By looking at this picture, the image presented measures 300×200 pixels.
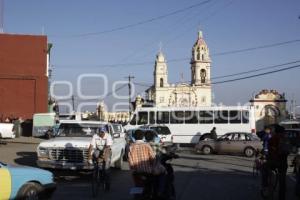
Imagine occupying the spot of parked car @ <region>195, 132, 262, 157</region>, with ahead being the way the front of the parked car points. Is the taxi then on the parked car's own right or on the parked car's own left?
on the parked car's own left

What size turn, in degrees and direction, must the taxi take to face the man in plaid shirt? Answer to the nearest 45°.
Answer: approximately 45° to its right

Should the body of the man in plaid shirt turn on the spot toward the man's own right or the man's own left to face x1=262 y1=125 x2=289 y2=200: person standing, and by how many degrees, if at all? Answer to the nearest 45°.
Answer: approximately 45° to the man's own right

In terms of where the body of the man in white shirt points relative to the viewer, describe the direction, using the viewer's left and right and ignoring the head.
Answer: facing the viewer

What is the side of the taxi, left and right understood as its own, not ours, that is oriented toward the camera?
right

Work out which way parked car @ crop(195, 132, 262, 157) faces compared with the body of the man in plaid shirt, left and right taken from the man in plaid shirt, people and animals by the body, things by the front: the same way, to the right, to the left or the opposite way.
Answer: to the left

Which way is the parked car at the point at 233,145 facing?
to the viewer's left

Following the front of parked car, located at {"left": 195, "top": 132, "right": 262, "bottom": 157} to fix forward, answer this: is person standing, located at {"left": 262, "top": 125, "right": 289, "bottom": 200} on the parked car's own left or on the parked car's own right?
on the parked car's own left

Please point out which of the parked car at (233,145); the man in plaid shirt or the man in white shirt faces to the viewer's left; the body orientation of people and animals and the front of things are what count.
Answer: the parked car

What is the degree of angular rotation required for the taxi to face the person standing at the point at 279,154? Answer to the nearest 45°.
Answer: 0° — it already faces them

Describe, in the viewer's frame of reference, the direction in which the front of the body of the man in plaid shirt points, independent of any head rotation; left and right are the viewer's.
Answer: facing away from the viewer

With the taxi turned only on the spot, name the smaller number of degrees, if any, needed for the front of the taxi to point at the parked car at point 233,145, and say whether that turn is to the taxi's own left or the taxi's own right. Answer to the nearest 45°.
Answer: approximately 45° to the taxi's own left

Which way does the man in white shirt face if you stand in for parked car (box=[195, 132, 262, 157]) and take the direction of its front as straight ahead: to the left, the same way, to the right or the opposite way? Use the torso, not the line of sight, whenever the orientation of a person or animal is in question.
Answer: to the left

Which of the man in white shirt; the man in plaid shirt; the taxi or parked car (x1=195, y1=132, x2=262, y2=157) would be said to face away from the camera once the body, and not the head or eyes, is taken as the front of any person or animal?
the man in plaid shirt
